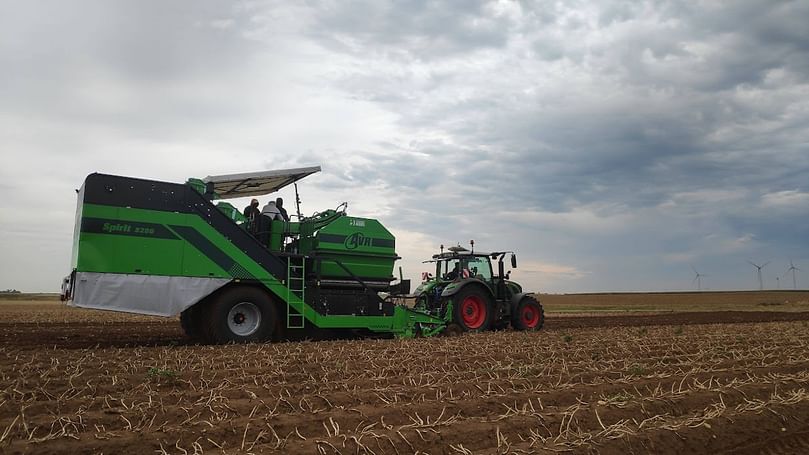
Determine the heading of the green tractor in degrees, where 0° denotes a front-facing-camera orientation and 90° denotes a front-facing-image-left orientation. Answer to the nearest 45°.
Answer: approximately 225°

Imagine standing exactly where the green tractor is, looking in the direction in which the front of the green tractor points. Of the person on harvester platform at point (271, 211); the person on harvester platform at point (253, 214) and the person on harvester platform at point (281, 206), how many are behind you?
3

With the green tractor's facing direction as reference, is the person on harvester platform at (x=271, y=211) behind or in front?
behind

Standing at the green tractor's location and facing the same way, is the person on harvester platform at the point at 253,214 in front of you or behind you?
behind

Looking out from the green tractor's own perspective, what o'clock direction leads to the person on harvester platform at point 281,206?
The person on harvester platform is roughly at 6 o'clock from the green tractor.
